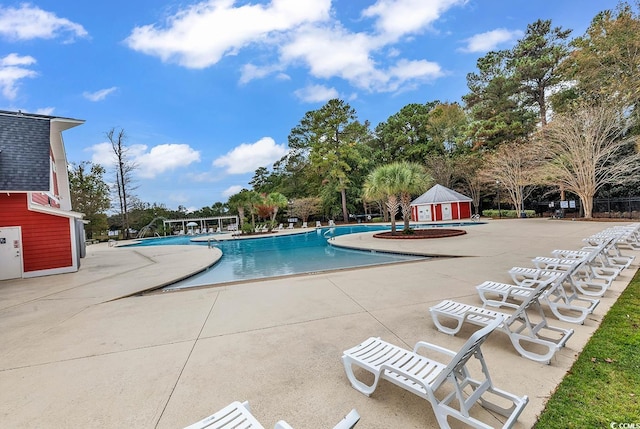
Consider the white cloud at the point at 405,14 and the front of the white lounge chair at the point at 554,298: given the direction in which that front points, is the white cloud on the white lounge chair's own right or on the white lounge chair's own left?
on the white lounge chair's own right

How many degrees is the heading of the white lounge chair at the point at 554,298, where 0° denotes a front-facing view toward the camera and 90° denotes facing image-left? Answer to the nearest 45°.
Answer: approximately 90°

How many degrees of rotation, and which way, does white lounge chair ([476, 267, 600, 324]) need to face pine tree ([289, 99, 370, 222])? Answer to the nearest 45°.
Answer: approximately 45° to its right

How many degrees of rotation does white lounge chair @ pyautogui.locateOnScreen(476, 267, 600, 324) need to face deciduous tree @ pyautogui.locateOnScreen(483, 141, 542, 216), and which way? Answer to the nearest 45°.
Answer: approximately 90° to its right
